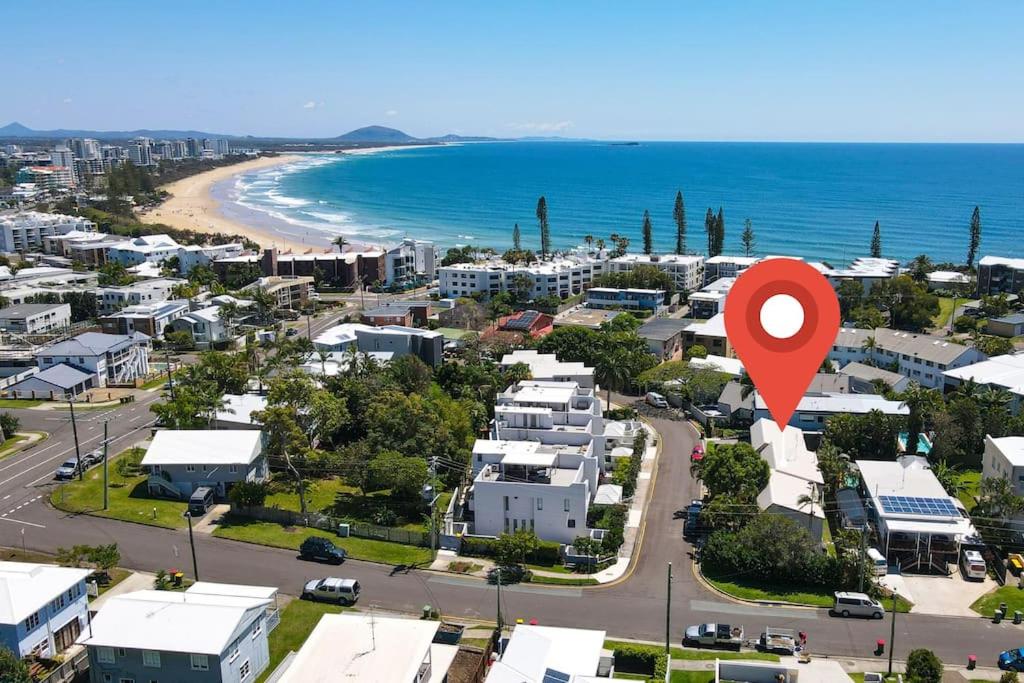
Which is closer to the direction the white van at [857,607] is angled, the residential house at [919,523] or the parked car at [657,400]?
the residential house

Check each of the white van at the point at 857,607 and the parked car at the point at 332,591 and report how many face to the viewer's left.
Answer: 1

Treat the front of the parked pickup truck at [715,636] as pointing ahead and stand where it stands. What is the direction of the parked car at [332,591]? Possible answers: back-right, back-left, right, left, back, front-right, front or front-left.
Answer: front

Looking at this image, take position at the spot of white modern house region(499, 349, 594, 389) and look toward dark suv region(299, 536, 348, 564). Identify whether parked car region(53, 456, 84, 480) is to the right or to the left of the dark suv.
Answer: right

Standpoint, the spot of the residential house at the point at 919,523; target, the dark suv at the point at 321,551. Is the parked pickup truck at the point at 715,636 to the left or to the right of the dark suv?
left

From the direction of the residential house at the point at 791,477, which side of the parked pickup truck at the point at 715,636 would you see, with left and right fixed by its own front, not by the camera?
right

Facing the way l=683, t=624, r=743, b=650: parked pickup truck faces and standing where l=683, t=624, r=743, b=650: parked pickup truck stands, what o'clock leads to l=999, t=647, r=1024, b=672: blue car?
The blue car is roughly at 6 o'clock from the parked pickup truck.

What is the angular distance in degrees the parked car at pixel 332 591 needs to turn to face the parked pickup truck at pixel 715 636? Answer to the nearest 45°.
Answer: approximately 135° to its left

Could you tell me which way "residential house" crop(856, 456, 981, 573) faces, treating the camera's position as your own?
facing the viewer

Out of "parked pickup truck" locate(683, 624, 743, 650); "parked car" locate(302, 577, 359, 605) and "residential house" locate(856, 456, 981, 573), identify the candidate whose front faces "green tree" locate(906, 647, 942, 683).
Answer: the residential house

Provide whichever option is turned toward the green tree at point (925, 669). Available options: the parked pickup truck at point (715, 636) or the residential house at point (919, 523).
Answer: the residential house

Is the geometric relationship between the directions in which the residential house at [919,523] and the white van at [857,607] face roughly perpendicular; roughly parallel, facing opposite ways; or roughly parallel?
roughly perpendicular

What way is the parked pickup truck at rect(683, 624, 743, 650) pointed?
to the viewer's left
